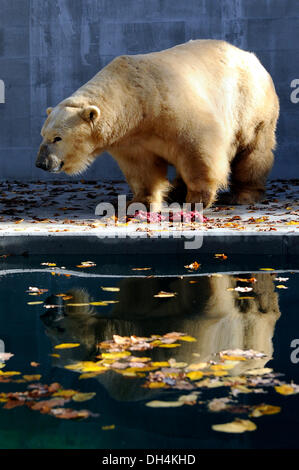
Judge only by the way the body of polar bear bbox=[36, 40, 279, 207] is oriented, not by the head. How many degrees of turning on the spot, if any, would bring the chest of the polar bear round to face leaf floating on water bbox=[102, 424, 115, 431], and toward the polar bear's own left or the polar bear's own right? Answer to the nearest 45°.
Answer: approximately 90° to the polar bear's own left

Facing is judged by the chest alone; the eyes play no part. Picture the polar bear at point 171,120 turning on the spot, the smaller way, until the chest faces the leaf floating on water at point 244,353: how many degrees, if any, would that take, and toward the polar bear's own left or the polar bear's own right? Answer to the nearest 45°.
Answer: approximately 90° to the polar bear's own left

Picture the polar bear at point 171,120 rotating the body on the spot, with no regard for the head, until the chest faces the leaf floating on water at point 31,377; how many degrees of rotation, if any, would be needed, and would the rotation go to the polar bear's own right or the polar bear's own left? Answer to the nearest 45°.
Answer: approximately 90° to the polar bear's own left

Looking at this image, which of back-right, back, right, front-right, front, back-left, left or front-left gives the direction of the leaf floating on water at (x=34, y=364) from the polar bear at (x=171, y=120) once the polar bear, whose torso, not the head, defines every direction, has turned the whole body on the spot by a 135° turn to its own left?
front-right

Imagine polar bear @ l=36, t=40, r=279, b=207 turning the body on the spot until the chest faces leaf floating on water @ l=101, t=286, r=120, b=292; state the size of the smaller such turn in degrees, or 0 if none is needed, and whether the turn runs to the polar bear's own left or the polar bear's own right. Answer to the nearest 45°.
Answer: approximately 90° to the polar bear's own left

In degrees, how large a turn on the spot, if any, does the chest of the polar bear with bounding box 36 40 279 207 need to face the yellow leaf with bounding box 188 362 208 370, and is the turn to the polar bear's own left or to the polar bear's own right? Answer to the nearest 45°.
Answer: approximately 90° to the polar bear's own left

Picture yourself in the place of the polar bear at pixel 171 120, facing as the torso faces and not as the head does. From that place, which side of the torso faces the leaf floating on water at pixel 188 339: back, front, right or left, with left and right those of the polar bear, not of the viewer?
left

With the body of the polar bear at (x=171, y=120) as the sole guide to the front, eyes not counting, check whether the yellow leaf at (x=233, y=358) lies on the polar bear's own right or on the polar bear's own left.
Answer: on the polar bear's own left

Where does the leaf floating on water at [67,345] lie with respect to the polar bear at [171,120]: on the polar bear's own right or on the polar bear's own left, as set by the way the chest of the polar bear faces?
on the polar bear's own left

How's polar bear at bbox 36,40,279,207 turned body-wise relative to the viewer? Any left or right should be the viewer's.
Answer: facing to the left of the viewer

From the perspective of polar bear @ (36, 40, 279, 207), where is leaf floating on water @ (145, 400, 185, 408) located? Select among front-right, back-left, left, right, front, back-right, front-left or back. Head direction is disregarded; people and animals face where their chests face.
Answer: left

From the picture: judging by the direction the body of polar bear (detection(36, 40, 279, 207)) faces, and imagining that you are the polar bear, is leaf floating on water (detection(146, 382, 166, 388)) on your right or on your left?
on your left
